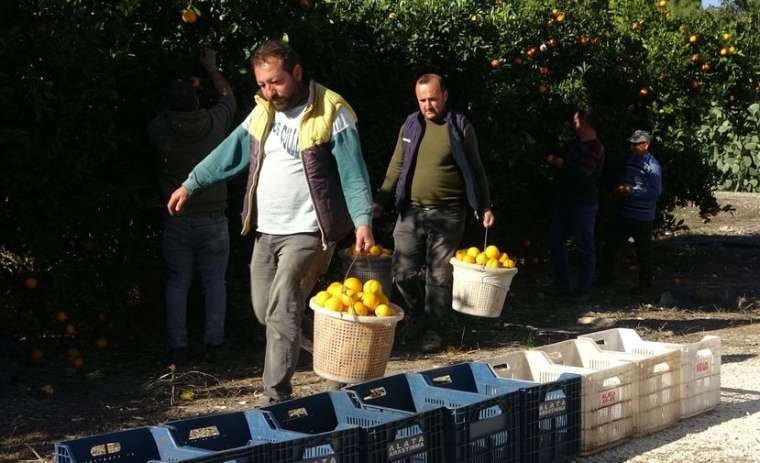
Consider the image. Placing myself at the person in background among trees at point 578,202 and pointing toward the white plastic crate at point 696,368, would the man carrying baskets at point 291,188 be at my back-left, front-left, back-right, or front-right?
front-right

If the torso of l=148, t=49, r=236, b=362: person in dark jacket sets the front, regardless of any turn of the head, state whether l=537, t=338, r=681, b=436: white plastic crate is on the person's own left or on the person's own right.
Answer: on the person's own right

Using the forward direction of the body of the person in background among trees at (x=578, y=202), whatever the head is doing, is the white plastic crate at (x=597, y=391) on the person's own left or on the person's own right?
on the person's own left

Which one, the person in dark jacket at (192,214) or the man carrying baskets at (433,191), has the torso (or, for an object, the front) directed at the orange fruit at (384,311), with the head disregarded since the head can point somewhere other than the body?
the man carrying baskets

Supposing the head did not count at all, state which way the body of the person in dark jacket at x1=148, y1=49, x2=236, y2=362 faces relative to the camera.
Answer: away from the camera

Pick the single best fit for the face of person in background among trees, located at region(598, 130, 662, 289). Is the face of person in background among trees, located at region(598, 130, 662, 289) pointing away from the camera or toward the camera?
toward the camera

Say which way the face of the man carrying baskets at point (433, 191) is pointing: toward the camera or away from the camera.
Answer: toward the camera

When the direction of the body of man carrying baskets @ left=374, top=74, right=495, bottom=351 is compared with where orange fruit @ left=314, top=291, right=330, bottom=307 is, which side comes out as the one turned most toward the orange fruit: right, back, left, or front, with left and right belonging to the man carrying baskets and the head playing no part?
front

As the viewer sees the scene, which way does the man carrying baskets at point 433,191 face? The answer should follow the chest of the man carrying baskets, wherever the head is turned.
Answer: toward the camera

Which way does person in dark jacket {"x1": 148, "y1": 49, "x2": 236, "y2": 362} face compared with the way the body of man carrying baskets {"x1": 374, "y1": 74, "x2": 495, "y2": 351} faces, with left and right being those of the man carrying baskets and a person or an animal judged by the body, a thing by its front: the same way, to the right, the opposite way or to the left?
the opposite way

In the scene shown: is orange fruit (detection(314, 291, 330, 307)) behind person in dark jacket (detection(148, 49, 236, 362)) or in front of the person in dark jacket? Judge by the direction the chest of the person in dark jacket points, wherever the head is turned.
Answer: behind
